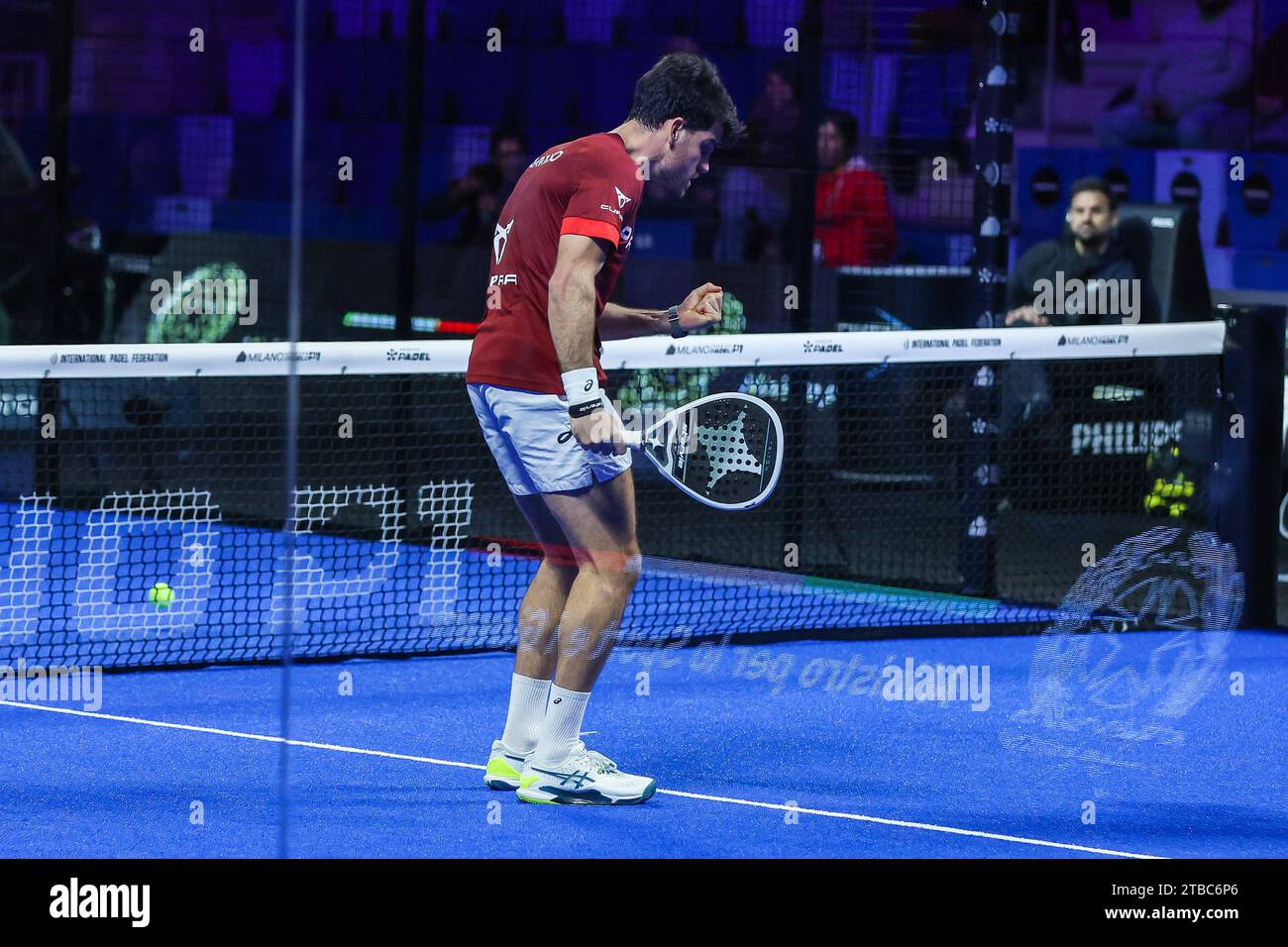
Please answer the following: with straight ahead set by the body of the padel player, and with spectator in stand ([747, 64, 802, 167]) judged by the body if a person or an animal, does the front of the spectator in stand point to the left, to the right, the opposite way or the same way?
to the right

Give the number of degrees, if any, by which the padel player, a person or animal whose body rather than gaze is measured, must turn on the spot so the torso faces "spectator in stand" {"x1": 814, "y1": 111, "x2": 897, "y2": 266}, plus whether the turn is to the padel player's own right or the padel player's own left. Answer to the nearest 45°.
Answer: approximately 90° to the padel player's own left

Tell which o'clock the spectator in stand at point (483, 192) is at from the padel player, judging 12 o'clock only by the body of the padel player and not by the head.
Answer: The spectator in stand is roughly at 9 o'clock from the padel player.

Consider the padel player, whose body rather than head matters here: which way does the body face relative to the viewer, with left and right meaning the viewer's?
facing to the right of the viewer

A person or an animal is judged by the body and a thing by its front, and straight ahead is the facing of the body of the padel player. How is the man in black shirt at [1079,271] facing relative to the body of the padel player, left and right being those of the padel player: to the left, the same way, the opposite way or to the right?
to the right

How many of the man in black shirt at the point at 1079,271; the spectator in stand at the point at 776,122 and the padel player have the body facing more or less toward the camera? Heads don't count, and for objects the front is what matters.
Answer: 2

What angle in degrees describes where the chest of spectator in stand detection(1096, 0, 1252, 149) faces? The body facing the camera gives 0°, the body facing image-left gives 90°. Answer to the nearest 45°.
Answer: approximately 45°

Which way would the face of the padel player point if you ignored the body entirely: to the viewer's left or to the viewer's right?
to the viewer's right
